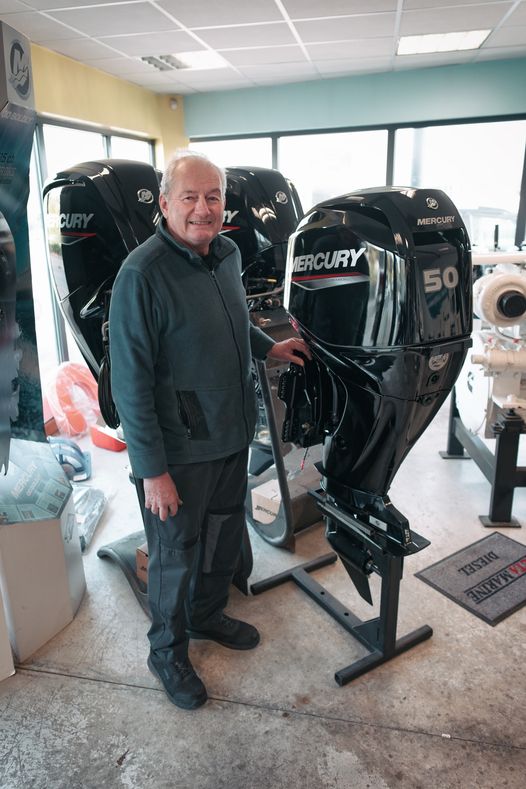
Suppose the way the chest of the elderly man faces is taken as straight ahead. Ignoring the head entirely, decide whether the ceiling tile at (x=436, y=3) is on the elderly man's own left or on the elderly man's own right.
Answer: on the elderly man's own left

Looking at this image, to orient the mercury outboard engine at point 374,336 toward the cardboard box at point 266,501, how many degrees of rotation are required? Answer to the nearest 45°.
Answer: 0° — it already faces it

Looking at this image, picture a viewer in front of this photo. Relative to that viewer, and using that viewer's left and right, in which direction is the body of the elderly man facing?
facing the viewer and to the right of the viewer

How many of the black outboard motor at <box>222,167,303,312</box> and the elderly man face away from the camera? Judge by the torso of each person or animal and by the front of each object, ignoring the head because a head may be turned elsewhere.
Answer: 0

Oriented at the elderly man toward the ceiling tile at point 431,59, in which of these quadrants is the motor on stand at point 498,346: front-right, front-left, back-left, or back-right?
front-right

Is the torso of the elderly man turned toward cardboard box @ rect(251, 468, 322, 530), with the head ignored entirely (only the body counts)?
no

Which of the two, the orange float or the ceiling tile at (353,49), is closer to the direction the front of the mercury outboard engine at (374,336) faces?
the orange float

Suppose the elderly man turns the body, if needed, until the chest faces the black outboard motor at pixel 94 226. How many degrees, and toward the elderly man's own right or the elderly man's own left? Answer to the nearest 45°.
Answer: approximately 180°

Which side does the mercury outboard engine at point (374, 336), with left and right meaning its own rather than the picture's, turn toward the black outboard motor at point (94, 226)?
front

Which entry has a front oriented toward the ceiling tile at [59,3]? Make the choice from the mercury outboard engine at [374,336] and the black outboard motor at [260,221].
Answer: the mercury outboard engine

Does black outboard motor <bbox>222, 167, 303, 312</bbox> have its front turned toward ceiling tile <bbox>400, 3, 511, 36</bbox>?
no

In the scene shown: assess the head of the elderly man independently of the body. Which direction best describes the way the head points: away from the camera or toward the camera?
toward the camera

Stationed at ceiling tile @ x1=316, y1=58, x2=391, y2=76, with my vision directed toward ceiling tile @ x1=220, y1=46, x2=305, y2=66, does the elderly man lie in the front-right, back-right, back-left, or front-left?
front-left

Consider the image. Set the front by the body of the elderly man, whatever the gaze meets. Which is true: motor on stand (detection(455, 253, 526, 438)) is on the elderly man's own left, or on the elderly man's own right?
on the elderly man's own left
